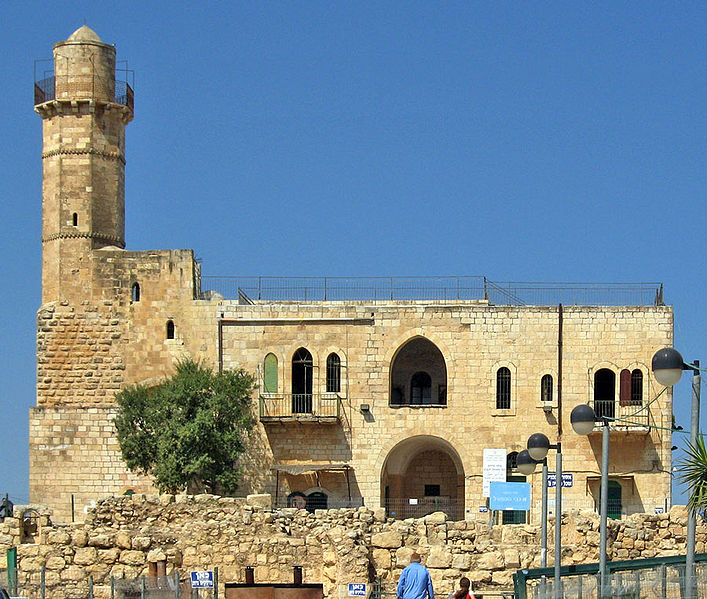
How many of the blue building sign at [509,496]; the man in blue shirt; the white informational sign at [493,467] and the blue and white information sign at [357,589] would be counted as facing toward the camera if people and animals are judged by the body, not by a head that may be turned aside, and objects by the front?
3

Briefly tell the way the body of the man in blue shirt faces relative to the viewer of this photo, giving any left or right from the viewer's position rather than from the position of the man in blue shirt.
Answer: facing away from the viewer

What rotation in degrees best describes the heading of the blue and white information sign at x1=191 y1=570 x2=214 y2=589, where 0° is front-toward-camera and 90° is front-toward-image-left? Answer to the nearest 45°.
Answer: approximately 0°

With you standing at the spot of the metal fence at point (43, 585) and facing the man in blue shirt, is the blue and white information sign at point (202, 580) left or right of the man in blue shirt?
left
